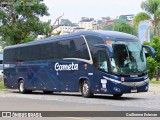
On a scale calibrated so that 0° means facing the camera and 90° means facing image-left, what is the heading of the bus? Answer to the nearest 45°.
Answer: approximately 315°

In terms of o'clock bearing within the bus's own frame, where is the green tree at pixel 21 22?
The green tree is roughly at 7 o'clock from the bus.
